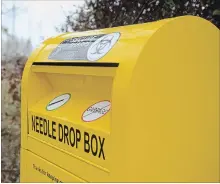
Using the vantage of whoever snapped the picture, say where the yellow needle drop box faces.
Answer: facing the viewer and to the left of the viewer
